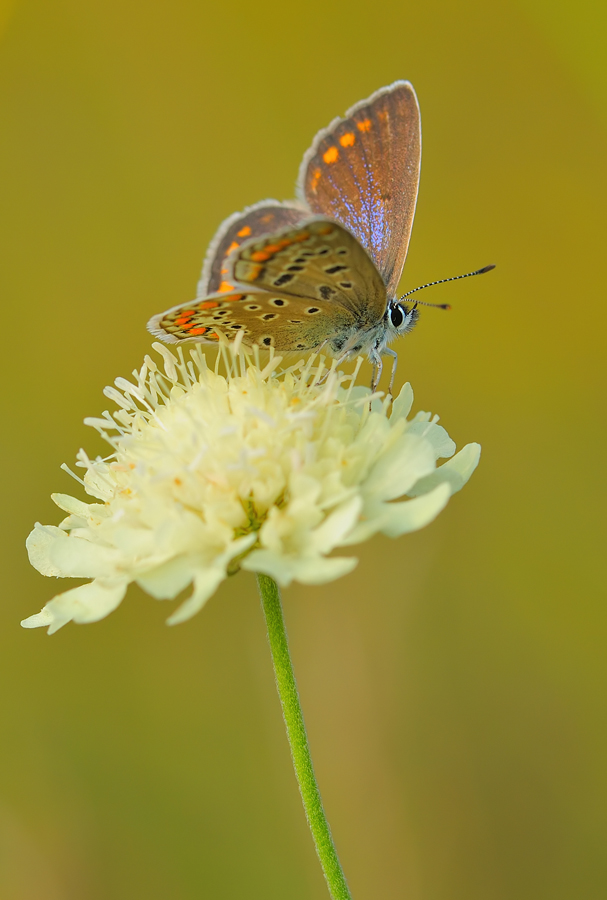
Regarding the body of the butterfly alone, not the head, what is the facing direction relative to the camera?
to the viewer's right
